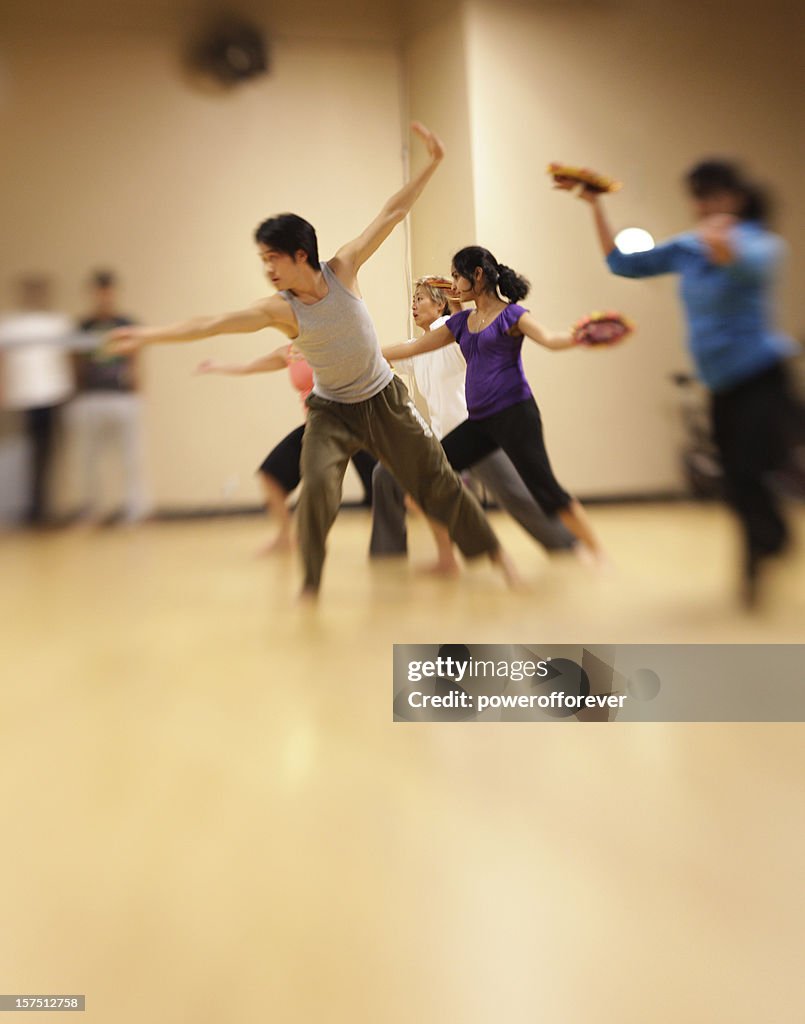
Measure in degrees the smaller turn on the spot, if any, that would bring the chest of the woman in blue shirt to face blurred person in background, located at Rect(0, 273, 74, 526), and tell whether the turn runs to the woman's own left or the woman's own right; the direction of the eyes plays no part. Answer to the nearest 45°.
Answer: approximately 45° to the woman's own right

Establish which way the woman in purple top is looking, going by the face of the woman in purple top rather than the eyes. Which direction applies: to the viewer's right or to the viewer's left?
to the viewer's left
